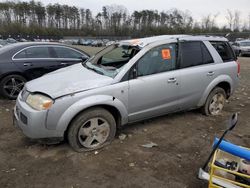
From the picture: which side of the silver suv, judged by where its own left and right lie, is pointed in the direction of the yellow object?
left

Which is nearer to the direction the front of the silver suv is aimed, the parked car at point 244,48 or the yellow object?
the yellow object

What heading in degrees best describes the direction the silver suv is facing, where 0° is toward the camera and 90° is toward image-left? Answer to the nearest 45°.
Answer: approximately 45°
